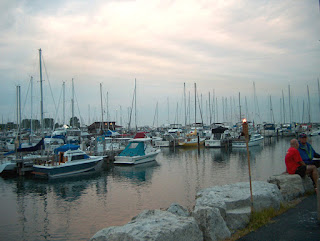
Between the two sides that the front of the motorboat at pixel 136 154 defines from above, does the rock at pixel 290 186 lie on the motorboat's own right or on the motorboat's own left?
on the motorboat's own right

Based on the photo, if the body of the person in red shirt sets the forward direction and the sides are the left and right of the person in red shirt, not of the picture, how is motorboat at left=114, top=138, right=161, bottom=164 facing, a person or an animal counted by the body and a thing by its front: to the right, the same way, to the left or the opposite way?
to the left

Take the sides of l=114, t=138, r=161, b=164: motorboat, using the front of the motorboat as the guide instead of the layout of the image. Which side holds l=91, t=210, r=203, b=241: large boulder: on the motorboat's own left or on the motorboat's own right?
on the motorboat's own right

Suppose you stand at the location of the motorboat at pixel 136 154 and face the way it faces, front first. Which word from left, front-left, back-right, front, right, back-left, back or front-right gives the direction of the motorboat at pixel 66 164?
back

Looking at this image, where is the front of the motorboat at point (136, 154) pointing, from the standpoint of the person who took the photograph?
facing away from the viewer and to the right of the viewer
